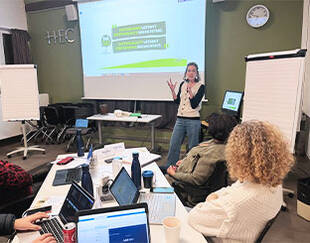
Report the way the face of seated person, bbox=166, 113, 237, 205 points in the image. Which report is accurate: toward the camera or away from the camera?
away from the camera

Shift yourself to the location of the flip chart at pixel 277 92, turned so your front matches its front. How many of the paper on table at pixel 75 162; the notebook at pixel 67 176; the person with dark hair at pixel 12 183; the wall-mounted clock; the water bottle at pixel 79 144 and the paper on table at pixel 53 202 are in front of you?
5

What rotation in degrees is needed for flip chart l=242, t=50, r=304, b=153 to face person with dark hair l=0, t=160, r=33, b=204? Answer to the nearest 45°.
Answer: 0° — it already faces them

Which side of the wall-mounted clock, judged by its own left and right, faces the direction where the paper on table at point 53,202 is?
front

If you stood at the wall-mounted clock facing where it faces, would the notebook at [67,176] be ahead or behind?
ahead

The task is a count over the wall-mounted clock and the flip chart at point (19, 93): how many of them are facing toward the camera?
2

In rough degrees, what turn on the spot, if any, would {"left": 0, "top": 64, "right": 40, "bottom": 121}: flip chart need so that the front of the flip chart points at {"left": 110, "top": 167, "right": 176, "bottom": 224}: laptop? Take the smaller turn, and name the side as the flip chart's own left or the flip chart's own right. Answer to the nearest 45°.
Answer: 0° — it already faces it

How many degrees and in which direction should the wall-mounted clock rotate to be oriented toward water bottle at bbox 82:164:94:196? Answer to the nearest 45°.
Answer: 0° — it already faces it

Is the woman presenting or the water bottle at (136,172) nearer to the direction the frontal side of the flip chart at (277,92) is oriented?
the water bottle

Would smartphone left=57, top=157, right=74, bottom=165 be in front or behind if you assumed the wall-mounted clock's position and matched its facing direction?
in front
